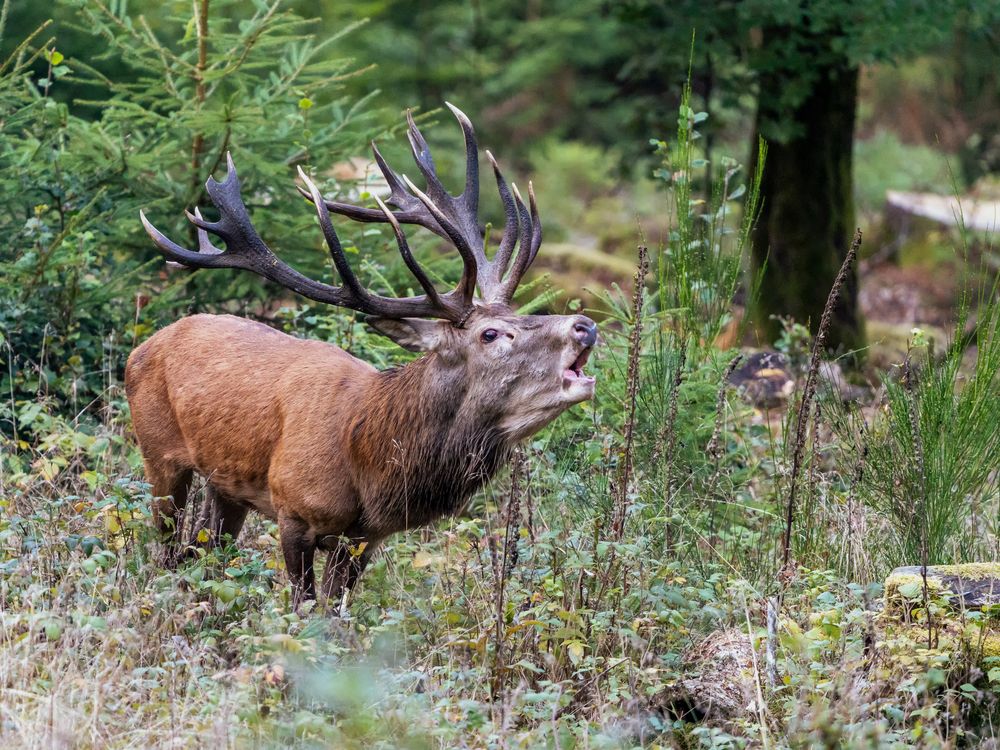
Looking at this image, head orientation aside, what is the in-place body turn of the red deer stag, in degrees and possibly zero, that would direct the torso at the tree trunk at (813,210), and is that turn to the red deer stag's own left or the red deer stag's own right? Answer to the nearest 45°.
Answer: approximately 90° to the red deer stag's own left

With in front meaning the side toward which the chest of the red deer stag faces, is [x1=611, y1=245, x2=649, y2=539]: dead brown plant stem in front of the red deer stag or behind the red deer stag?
in front

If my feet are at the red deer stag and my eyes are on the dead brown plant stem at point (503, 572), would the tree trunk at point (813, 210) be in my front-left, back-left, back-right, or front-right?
back-left

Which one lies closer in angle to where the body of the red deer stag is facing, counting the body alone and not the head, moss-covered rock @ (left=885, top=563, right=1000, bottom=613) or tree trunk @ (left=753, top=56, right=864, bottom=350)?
the moss-covered rock

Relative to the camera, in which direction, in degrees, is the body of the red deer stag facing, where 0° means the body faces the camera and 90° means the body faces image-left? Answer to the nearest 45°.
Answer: approximately 315°

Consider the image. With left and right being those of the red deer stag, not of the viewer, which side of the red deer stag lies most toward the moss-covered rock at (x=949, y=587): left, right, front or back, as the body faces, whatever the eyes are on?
front

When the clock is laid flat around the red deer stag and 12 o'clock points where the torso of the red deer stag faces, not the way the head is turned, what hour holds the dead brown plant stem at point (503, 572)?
The dead brown plant stem is roughly at 1 o'clock from the red deer stag.

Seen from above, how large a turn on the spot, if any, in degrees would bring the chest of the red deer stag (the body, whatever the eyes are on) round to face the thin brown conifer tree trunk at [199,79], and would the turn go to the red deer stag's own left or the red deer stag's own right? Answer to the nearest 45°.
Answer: approximately 135° to the red deer stag's own left

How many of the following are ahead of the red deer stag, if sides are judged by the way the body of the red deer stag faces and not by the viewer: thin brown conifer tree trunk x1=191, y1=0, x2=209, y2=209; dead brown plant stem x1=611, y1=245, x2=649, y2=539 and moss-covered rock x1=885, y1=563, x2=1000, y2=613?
2

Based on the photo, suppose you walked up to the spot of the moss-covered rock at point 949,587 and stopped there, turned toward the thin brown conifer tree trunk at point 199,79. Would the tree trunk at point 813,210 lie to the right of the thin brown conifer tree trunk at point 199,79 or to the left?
right
